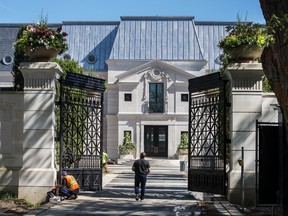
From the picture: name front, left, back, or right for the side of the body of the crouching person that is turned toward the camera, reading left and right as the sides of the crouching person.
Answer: left

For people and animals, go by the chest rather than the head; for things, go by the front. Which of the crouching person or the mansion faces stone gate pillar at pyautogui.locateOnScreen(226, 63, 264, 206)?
the mansion

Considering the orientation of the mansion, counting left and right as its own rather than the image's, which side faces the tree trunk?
front

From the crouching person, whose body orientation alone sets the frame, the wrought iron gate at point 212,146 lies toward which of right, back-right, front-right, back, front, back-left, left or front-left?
back

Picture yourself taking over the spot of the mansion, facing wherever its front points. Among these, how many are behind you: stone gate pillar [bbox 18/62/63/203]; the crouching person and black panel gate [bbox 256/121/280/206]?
0

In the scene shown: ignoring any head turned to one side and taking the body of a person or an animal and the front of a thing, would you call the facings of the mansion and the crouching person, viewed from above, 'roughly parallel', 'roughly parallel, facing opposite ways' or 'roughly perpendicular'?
roughly perpendicular

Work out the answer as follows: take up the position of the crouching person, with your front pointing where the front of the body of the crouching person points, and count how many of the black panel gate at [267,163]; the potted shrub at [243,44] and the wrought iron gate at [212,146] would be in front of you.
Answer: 0

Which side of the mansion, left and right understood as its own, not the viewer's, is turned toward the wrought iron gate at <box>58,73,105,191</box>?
front

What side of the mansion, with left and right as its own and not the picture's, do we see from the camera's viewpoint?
front

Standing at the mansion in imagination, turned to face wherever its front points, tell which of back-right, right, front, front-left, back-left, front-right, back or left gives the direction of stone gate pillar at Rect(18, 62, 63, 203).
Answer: front

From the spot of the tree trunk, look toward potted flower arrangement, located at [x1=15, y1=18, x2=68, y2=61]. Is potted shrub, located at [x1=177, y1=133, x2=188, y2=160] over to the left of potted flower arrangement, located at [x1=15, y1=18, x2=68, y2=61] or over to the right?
right

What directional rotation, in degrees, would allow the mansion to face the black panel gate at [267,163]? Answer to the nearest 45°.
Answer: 0° — it already faces it
